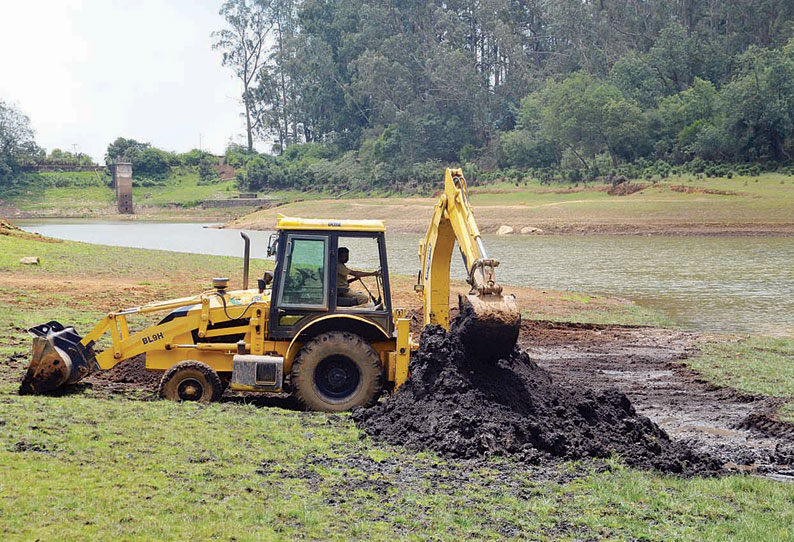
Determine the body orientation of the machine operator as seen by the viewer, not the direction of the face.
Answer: to the viewer's right

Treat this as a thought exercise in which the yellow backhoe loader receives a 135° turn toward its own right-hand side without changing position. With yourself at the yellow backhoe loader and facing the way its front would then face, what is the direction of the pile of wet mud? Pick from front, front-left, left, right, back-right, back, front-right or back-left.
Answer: right

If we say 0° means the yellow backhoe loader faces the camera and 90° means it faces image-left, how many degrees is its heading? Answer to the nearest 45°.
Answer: approximately 90°

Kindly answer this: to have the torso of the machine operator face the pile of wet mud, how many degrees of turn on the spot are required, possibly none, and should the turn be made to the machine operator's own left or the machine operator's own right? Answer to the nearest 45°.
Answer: approximately 45° to the machine operator's own right
